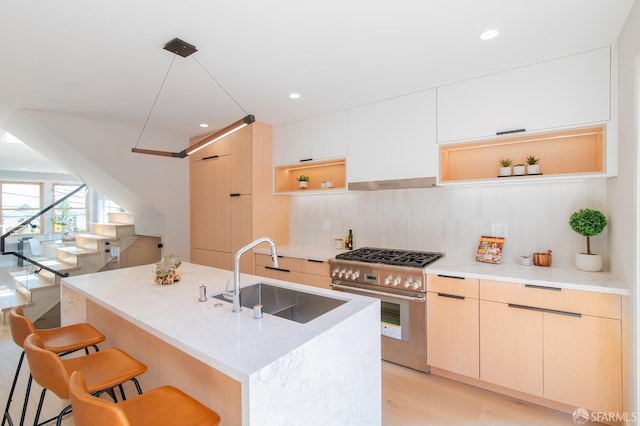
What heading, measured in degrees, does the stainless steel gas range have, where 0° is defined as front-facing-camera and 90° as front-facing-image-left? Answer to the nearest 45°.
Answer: approximately 45°

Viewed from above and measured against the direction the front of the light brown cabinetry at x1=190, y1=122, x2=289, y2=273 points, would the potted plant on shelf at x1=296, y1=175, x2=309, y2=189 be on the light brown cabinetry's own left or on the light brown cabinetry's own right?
on the light brown cabinetry's own left

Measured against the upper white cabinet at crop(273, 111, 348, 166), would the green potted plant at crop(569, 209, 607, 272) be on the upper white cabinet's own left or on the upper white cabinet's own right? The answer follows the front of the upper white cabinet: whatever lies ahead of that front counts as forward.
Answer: on the upper white cabinet's own left

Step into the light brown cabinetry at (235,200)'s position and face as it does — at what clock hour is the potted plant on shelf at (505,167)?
The potted plant on shelf is roughly at 9 o'clock from the light brown cabinetry.

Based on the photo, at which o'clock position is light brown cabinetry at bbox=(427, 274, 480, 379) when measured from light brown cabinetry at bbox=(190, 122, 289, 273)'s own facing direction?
light brown cabinetry at bbox=(427, 274, 480, 379) is roughly at 9 o'clock from light brown cabinetry at bbox=(190, 122, 289, 273).
